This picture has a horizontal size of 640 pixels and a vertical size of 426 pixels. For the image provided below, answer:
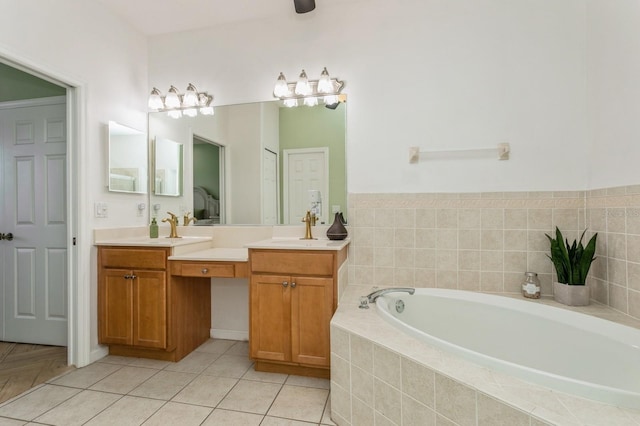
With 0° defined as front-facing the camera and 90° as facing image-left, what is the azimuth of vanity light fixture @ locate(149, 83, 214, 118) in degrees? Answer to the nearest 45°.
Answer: approximately 45°

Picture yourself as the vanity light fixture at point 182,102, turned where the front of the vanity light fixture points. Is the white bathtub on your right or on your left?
on your left

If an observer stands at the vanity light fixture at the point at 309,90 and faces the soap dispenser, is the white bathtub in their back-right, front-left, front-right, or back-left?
back-left

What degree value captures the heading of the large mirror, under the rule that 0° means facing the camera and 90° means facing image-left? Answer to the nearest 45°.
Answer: approximately 0°

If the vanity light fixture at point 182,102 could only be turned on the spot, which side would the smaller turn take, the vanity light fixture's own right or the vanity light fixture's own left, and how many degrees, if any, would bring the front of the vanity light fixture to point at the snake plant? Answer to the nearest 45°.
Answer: approximately 90° to the vanity light fixture's own left

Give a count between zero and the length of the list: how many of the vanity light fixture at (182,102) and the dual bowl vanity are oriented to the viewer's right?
0

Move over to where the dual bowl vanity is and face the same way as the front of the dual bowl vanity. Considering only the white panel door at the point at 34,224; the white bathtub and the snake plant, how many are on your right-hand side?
1

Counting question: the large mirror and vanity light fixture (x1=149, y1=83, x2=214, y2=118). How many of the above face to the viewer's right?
0

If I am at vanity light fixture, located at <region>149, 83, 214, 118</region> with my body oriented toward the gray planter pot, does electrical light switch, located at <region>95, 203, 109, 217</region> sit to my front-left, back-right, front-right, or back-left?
back-right

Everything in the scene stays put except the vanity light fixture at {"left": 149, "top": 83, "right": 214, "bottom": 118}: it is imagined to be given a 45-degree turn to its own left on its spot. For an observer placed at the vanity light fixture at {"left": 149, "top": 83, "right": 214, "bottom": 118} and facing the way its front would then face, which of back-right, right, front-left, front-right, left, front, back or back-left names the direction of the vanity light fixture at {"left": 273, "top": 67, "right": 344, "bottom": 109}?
front-left

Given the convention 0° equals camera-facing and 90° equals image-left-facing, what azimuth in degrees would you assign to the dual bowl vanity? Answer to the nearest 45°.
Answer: approximately 45°

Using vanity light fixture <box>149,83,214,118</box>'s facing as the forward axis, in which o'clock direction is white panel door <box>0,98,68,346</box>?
The white panel door is roughly at 2 o'clock from the vanity light fixture.
